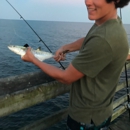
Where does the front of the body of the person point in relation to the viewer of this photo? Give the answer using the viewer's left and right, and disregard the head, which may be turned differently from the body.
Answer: facing to the left of the viewer

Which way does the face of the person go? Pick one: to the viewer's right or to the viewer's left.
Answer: to the viewer's left
